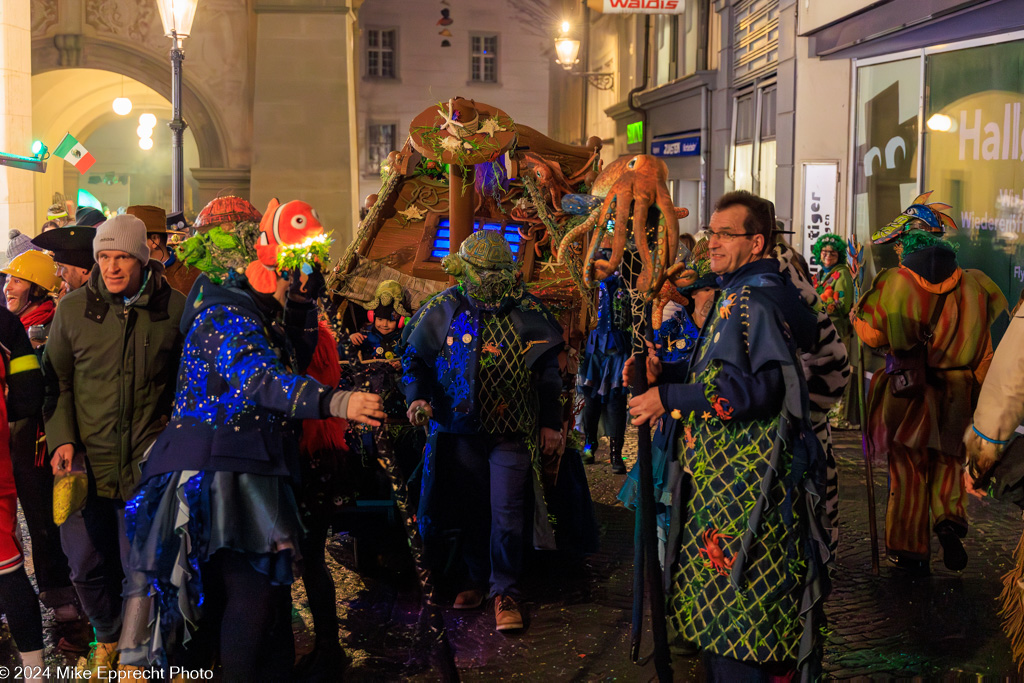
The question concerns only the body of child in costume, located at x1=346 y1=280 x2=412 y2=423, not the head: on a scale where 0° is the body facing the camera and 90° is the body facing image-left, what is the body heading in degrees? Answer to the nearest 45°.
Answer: approximately 0°

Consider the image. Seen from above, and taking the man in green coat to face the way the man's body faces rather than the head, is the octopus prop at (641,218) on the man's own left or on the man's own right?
on the man's own left

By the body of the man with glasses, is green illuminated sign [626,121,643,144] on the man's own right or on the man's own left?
on the man's own right

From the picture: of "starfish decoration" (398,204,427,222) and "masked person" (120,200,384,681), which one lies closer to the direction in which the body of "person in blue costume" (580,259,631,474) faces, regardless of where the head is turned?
the masked person

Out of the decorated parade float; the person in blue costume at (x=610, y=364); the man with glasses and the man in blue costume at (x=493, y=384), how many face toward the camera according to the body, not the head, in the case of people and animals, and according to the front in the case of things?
3

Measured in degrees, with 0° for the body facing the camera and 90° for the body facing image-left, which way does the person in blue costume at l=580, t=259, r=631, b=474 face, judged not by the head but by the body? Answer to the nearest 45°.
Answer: approximately 0°

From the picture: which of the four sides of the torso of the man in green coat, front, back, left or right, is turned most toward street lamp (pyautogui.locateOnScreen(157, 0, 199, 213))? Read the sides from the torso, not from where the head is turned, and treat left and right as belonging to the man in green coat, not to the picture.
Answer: back

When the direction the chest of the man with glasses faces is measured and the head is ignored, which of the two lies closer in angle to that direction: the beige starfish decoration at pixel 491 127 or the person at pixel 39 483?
the person
